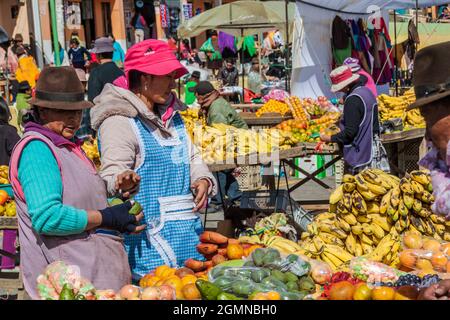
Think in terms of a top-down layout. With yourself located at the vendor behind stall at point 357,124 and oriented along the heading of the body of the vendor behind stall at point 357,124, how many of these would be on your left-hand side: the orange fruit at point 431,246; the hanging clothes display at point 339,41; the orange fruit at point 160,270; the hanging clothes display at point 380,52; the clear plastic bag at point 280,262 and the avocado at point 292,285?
4

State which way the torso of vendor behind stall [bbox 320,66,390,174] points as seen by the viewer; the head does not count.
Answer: to the viewer's left

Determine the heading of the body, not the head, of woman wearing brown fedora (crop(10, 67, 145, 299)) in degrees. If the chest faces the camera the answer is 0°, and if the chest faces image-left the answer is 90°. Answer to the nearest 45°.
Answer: approximately 315°

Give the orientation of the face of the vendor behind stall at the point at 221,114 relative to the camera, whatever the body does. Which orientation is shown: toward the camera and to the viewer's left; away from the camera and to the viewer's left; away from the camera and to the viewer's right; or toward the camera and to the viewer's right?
toward the camera and to the viewer's left

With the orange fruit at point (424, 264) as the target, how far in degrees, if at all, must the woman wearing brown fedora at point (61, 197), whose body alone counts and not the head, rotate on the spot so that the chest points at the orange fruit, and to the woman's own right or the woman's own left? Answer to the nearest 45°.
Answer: approximately 45° to the woman's own left

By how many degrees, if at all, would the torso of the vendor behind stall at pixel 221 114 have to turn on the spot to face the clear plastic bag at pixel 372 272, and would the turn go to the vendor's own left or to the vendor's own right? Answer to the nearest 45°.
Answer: approximately 90° to the vendor's own left

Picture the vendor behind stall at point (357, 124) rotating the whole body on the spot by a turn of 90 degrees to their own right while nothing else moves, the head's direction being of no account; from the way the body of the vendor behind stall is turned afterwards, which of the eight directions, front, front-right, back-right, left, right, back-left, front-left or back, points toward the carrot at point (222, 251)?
back

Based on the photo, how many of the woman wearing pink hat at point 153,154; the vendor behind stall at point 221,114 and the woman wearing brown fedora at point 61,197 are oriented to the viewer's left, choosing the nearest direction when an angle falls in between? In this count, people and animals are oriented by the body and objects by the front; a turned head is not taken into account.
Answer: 1

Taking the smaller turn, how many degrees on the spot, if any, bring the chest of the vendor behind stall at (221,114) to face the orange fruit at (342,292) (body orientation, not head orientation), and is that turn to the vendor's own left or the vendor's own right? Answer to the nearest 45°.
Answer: approximately 90° to the vendor's own left

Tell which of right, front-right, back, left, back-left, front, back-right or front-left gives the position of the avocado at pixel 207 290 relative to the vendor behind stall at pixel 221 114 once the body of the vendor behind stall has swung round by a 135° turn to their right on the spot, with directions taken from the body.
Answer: back-right

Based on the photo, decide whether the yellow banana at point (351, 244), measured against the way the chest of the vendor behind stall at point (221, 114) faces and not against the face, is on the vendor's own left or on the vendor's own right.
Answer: on the vendor's own left

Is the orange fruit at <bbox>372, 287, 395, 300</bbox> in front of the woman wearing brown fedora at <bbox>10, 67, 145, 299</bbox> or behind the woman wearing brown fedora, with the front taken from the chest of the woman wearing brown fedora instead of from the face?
in front

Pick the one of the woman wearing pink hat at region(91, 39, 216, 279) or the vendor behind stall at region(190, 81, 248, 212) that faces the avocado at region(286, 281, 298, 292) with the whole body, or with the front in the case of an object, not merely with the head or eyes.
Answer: the woman wearing pink hat
